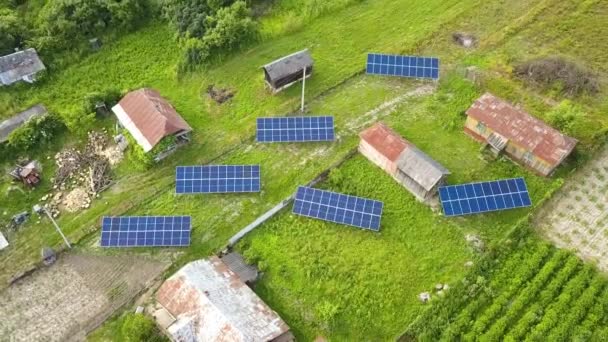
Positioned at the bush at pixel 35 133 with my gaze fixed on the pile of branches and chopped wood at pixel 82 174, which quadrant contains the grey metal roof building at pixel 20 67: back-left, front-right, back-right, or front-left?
back-left

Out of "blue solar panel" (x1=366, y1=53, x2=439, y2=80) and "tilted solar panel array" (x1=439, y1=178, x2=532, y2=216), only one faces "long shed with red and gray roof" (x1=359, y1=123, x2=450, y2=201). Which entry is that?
the blue solar panel

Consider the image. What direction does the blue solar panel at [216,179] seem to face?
toward the camera

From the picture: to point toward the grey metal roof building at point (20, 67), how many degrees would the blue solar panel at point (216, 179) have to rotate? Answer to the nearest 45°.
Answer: approximately 135° to its right

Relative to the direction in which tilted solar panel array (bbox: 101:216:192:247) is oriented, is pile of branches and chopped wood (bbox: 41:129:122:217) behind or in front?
behind

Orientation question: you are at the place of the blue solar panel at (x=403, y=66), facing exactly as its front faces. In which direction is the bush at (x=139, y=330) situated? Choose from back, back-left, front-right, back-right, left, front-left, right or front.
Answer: front-right

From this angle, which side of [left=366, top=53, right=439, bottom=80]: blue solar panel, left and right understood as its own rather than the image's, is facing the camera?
front

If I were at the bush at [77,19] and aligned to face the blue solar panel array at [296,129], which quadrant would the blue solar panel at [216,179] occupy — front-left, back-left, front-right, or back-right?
front-right

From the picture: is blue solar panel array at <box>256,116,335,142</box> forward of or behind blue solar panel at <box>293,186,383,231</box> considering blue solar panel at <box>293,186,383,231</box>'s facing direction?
behind

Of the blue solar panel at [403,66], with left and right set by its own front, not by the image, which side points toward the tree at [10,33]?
right

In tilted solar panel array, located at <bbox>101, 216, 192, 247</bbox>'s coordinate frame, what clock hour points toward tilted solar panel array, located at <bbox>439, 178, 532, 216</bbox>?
tilted solar panel array, located at <bbox>439, 178, 532, 216</bbox> is roughly at 10 o'clock from tilted solar panel array, located at <bbox>101, 216, 192, 247</bbox>.

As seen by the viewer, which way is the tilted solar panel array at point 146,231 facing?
toward the camera

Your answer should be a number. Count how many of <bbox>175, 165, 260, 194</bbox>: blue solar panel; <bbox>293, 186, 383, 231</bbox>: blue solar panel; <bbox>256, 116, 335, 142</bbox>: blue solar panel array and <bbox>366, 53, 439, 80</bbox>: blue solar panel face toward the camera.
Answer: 4

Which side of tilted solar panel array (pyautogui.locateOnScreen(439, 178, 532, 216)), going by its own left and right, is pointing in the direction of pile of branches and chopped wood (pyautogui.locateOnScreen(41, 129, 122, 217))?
right

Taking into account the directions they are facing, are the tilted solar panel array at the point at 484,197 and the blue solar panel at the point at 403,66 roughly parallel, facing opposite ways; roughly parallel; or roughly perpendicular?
roughly parallel
